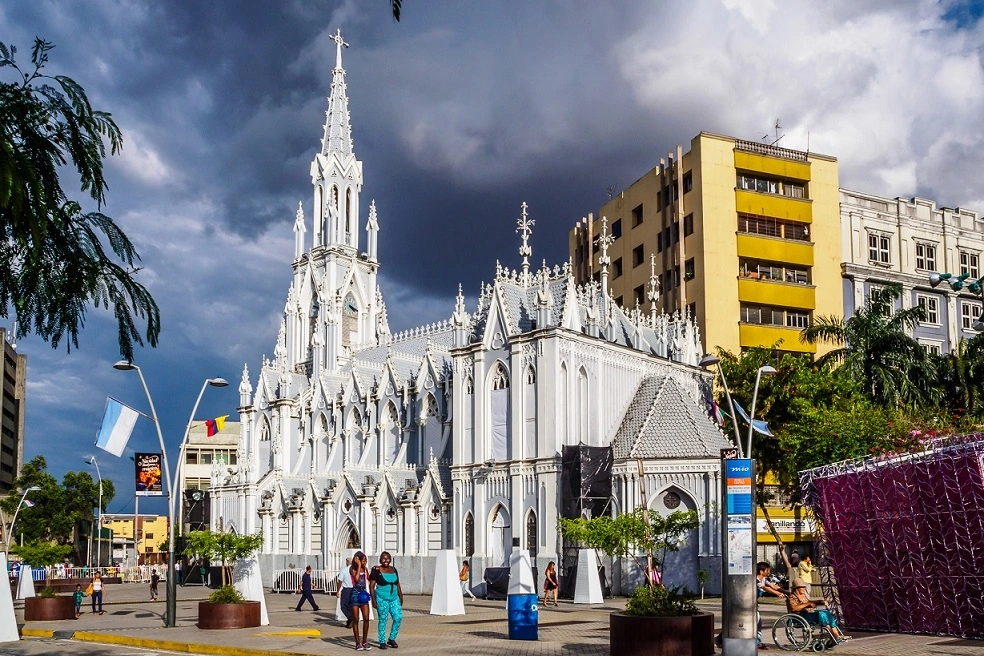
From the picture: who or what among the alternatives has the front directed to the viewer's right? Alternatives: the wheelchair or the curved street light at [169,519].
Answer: the wheelchair

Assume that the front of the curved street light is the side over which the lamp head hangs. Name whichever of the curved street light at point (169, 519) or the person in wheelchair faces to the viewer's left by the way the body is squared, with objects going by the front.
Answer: the curved street light

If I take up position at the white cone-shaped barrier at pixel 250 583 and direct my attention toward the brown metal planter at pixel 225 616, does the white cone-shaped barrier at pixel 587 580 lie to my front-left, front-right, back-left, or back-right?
back-left

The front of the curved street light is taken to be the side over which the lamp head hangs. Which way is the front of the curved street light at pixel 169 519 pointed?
to the viewer's left

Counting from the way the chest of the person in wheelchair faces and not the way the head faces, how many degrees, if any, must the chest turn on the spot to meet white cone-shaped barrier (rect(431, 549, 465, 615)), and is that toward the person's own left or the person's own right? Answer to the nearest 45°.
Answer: approximately 135° to the person's own left

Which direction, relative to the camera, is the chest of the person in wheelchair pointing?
to the viewer's right

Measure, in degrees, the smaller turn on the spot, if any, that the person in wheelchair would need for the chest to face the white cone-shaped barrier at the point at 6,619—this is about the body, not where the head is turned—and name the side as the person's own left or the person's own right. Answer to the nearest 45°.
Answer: approximately 180°

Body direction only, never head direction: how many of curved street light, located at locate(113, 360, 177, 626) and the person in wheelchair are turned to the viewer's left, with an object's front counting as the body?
1

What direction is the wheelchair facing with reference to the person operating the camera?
facing to the right of the viewer
